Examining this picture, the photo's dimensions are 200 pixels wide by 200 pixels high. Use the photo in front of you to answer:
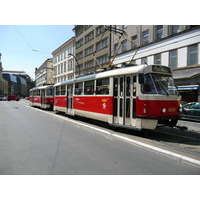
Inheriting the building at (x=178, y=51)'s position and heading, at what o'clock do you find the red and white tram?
The red and white tram is roughly at 11 o'clock from the building.

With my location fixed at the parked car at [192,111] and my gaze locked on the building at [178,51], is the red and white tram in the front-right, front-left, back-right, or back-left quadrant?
back-left

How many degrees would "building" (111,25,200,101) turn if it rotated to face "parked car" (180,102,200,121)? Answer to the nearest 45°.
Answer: approximately 45° to its left

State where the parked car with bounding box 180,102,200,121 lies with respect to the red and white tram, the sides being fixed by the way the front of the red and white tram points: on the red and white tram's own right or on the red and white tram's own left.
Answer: on the red and white tram's own left

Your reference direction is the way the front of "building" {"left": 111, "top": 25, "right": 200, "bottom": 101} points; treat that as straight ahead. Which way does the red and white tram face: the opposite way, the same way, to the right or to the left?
to the left

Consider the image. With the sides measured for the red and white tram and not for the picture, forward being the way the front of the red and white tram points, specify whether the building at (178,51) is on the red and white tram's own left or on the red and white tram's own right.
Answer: on the red and white tram's own left

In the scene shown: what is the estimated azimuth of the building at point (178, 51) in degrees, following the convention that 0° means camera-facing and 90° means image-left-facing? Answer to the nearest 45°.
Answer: approximately 45°

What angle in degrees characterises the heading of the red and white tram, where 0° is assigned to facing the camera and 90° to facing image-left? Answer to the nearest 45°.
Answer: approximately 315°
